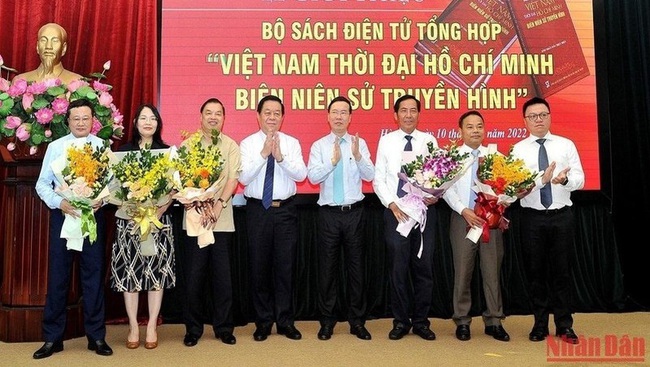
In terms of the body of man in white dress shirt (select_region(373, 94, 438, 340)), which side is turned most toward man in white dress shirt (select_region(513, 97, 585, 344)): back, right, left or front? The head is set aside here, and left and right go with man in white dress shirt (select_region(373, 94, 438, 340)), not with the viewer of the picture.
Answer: left

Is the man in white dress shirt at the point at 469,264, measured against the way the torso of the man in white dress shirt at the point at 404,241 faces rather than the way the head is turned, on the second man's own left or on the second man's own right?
on the second man's own left

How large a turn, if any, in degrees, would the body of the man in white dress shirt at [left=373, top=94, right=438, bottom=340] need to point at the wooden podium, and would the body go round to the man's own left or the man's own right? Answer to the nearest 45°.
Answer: approximately 90° to the man's own right

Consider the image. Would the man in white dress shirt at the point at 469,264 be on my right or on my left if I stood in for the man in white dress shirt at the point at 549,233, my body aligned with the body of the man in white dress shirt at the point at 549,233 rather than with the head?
on my right

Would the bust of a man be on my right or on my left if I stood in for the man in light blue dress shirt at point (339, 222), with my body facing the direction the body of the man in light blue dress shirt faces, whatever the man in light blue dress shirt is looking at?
on my right

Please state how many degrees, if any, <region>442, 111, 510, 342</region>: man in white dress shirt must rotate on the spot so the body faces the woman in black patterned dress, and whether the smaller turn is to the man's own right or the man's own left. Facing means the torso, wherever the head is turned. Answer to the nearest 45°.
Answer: approximately 45° to the man's own right

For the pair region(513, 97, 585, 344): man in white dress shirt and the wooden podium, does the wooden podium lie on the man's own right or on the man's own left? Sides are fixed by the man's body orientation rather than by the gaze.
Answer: on the man's own right

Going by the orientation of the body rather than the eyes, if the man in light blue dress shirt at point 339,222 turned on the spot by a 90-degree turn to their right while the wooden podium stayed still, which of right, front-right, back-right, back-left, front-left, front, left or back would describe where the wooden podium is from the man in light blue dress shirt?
front
